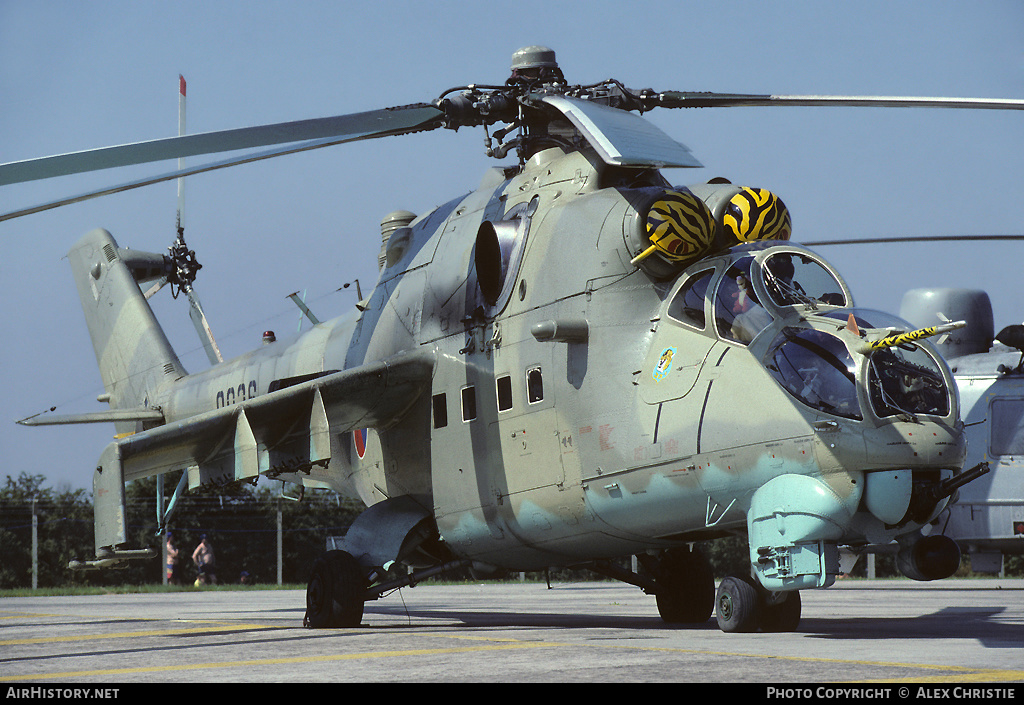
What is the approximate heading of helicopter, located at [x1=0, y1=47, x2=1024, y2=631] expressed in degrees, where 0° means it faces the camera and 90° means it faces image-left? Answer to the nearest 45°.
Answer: approximately 315°

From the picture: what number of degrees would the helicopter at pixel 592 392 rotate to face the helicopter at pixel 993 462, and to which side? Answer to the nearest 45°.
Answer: approximately 90° to its left

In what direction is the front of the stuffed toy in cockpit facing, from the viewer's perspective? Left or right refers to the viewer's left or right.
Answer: facing the viewer and to the right of the viewer

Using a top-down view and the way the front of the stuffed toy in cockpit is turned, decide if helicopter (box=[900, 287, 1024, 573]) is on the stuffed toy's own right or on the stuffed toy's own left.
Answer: on the stuffed toy's own left
